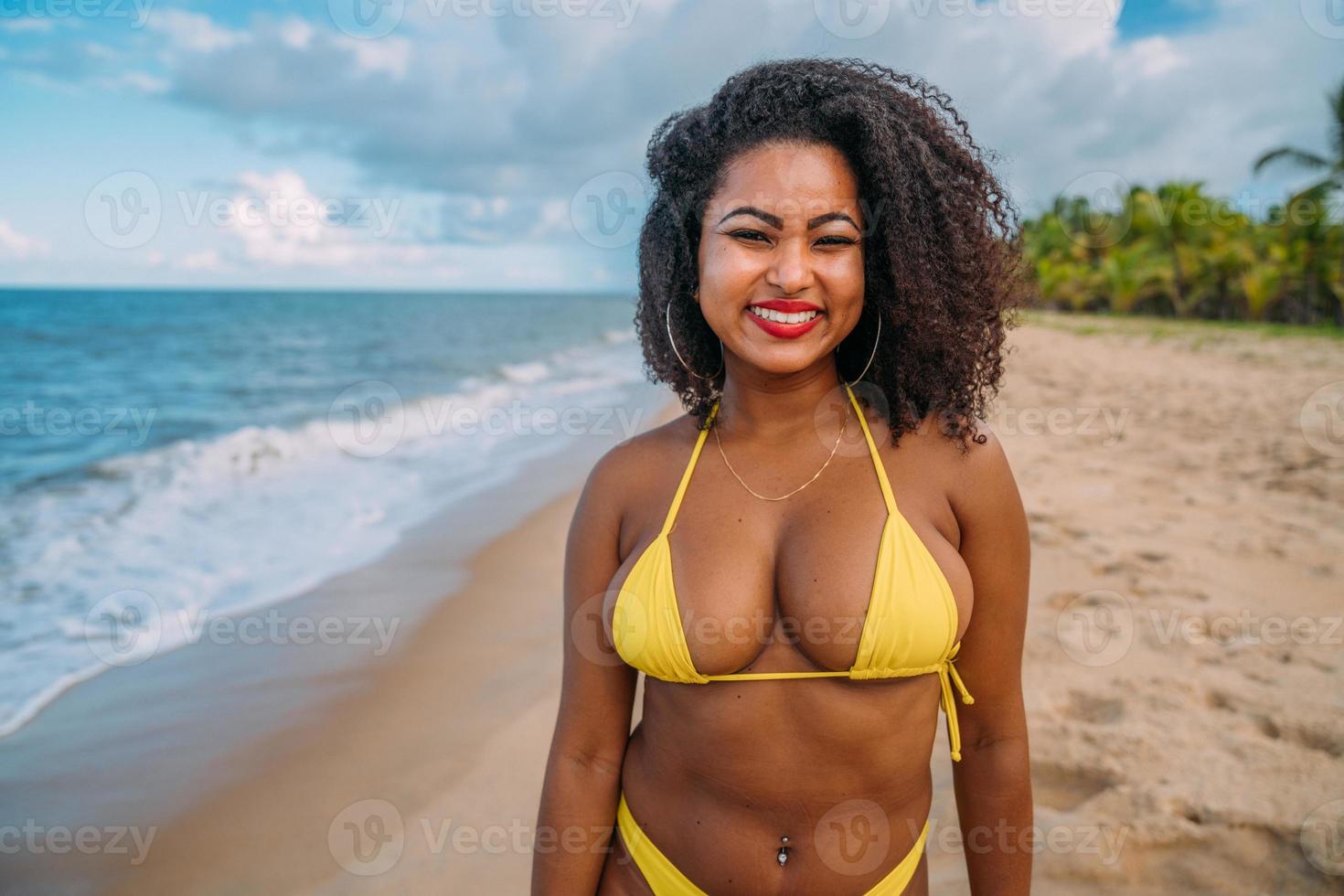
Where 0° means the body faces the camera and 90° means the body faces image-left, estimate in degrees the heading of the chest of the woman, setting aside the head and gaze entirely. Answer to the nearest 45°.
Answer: approximately 0°
